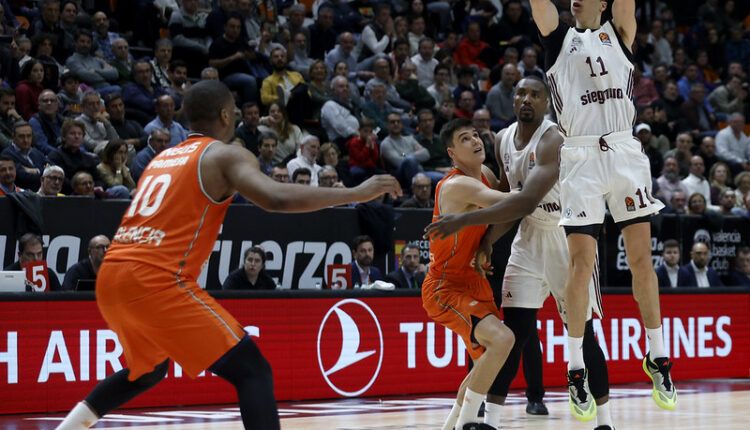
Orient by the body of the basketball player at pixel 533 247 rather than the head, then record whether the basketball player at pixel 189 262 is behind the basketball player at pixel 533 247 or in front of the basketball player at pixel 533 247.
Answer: in front

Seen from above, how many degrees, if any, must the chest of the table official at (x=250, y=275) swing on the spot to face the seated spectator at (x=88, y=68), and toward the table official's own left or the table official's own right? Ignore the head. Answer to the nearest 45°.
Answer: approximately 135° to the table official's own right

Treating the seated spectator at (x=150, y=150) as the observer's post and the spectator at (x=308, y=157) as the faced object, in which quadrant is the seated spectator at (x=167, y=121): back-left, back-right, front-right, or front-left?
front-left

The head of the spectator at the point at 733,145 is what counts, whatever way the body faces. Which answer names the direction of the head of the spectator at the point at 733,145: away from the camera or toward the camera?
toward the camera

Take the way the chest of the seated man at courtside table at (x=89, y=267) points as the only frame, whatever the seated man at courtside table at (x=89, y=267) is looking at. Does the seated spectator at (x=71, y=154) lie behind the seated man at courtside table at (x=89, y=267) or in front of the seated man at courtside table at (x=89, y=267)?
behind

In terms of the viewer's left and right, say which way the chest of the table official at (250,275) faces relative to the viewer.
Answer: facing the viewer

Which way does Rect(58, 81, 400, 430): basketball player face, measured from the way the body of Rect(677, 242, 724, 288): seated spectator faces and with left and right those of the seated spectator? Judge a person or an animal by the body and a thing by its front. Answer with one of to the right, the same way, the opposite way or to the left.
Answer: the opposite way

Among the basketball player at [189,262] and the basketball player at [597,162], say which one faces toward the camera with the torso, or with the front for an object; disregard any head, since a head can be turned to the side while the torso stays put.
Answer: the basketball player at [597,162]

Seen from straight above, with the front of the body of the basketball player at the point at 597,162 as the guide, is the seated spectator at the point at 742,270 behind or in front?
behind

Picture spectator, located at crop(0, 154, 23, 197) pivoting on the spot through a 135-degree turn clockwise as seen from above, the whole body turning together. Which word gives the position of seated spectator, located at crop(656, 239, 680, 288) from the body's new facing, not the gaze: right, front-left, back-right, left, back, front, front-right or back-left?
back
